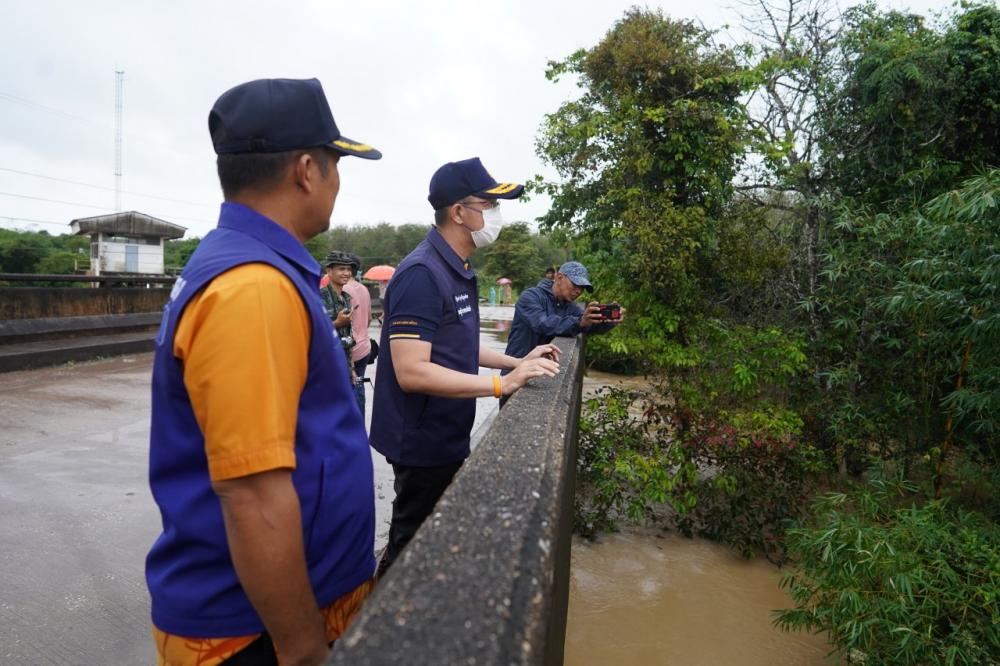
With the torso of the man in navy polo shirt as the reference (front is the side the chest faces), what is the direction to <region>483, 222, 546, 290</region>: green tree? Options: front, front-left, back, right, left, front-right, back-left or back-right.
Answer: left

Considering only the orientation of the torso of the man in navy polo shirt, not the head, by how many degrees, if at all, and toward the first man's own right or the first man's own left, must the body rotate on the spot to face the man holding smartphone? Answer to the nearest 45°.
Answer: approximately 90° to the first man's own left

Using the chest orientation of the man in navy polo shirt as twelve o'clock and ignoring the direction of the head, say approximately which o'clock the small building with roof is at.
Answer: The small building with roof is roughly at 8 o'clock from the man in navy polo shirt.

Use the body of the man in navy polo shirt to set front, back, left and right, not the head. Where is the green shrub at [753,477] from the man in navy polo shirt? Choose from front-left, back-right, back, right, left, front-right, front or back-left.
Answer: front-left

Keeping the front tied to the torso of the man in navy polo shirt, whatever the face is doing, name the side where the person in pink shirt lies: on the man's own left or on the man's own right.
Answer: on the man's own left

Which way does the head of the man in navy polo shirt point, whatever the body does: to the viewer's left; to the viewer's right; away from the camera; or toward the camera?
to the viewer's right

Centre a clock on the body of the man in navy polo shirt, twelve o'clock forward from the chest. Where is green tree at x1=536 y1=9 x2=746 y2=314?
The green tree is roughly at 10 o'clock from the man in navy polo shirt.

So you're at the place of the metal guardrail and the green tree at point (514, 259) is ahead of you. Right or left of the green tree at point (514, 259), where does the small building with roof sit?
left

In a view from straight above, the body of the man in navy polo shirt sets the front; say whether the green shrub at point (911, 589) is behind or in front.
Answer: in front

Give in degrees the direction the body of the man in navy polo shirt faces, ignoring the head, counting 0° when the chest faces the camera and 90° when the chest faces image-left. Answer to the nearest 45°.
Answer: approximately 270°

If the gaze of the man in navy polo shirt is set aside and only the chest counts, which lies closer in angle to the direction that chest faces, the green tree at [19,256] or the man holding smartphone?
the man holding smartphone

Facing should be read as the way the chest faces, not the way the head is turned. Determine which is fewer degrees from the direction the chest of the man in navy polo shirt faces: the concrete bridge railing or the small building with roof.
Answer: the concrete bridge railing

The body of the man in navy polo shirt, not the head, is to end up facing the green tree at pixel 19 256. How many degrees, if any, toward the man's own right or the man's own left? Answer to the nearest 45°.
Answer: approximately 135° to the man's own left
